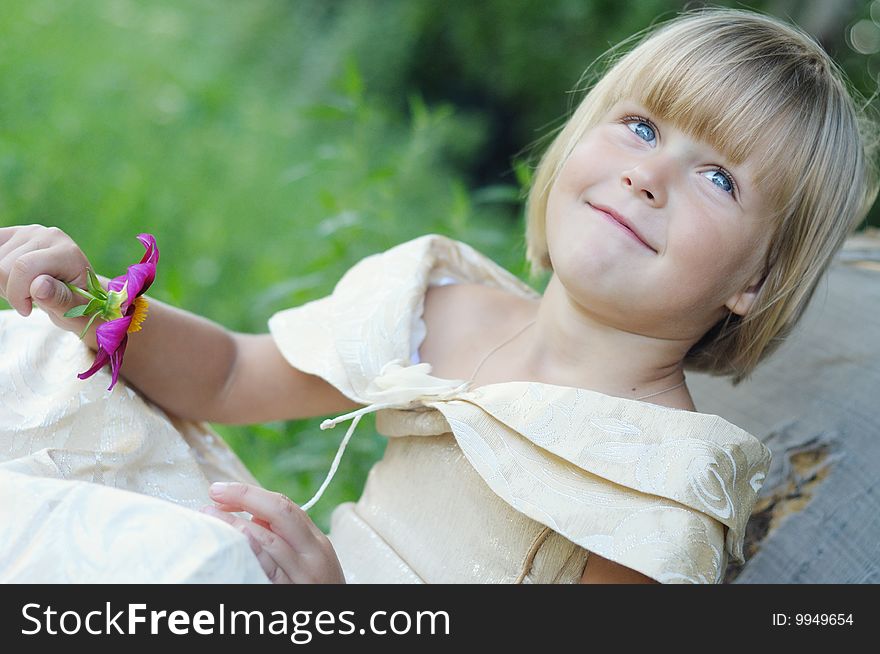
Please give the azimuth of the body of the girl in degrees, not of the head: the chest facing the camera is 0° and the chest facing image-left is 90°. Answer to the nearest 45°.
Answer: approximately 45°

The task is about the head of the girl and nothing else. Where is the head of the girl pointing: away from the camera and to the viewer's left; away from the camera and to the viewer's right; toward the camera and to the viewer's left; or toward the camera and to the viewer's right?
toward the camera and to the viewer's left
